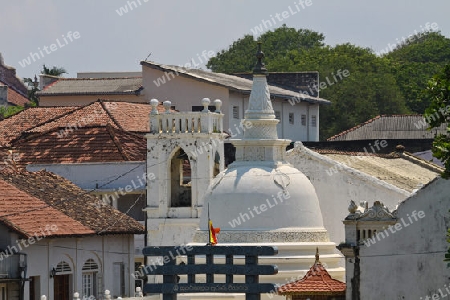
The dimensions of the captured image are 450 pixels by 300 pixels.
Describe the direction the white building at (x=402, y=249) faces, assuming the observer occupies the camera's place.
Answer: facing to the left of the viewer

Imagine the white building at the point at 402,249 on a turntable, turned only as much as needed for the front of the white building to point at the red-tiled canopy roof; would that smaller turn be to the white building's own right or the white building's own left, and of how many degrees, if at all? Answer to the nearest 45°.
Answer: approximately 45° to the white building's own right

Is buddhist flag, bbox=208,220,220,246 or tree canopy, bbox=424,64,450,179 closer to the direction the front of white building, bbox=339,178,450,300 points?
the buddhist flag

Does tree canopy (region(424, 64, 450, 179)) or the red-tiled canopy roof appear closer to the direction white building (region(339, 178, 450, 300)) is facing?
the red-tiled canopy roof
